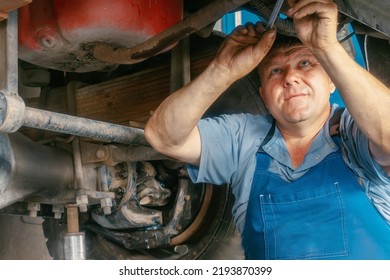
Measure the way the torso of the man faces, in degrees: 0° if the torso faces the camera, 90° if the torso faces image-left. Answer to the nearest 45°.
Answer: approximately 0°
